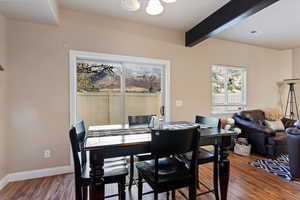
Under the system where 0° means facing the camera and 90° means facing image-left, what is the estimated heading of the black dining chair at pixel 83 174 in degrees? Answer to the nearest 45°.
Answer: approximately 270°

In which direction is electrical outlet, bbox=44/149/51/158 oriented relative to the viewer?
toward the camera

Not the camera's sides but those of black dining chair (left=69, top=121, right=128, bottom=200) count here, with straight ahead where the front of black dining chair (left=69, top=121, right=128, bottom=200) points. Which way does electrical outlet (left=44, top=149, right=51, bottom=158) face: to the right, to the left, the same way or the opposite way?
to the right

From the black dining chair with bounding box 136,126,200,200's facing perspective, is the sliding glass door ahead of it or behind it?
ahead

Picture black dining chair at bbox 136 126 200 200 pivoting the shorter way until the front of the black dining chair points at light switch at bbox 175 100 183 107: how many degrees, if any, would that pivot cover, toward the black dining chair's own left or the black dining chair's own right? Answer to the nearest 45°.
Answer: approximately 45° to the black dining chair's own right

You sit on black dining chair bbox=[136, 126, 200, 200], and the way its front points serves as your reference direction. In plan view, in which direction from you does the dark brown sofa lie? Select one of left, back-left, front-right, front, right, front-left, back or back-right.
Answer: right

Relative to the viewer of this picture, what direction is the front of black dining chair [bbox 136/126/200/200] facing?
facing away from the viewer and to the left of the viewer

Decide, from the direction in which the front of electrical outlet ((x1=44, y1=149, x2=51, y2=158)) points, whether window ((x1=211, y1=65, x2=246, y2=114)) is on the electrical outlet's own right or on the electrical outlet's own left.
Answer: on the electrical outlet's own left

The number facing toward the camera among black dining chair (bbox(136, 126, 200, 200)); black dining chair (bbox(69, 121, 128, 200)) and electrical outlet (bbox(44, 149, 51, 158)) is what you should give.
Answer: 1

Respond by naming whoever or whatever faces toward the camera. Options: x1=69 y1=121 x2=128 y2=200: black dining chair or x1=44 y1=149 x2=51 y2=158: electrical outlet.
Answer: the electrical outlet

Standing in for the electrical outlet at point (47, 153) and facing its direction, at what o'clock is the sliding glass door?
The sliding glass door is roughly at 9 o'clock from the electrical outlet.

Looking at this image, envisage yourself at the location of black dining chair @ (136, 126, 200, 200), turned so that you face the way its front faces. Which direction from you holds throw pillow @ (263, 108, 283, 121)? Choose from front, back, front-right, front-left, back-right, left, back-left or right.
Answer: right

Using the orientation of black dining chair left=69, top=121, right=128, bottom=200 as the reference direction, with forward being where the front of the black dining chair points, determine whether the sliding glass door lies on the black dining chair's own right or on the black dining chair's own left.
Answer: on the black dining chair's own left

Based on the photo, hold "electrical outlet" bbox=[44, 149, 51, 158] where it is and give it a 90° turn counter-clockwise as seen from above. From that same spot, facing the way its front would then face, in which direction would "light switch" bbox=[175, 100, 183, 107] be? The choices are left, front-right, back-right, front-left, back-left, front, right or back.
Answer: front
